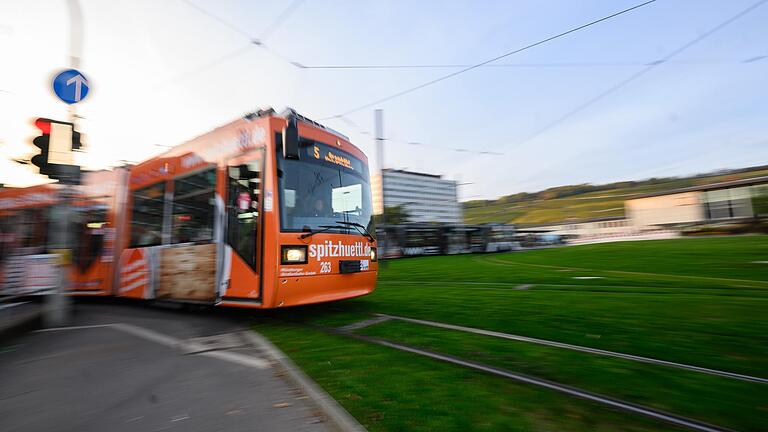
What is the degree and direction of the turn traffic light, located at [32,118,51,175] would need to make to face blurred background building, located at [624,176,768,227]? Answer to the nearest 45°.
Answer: approximately 180°

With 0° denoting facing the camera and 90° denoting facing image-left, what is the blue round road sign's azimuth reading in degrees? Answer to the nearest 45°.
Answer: approximately 0°
